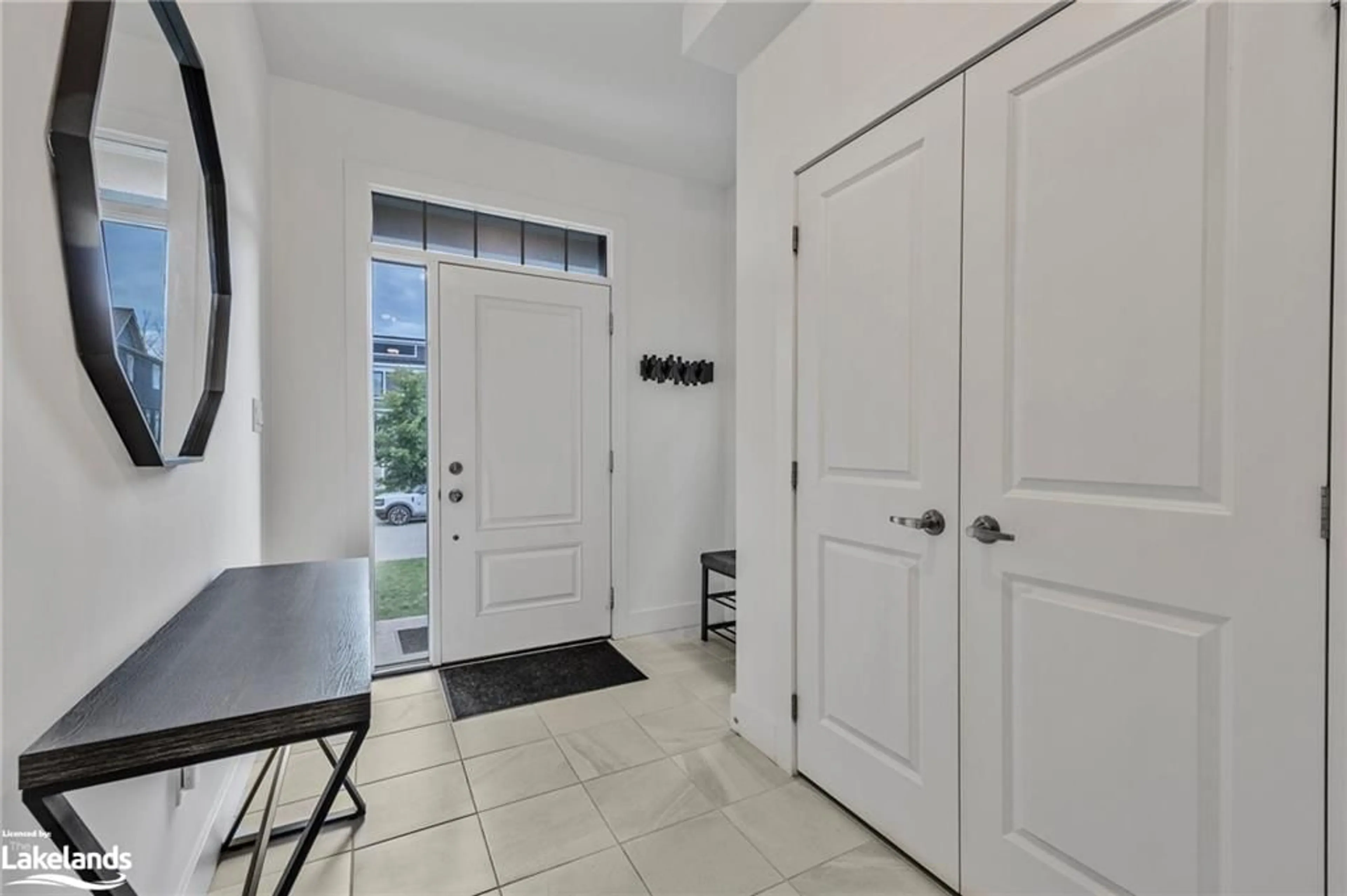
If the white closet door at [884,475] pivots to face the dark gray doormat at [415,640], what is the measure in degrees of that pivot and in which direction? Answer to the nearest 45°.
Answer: approximately 45° to its right

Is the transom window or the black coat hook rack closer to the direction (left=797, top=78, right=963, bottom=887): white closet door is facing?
the transom window

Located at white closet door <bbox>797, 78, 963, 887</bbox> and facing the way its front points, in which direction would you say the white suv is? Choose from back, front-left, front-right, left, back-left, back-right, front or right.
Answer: front-right

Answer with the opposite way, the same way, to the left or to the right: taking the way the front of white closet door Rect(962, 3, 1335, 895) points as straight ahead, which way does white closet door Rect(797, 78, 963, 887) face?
the same way

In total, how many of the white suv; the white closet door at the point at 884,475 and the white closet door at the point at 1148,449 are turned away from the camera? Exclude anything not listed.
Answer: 0

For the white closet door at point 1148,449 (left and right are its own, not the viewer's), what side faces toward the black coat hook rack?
right

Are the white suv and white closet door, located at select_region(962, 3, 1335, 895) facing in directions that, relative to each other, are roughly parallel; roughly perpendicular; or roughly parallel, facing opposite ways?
roughly parallel

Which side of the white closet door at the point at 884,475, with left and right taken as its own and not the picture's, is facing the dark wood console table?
front

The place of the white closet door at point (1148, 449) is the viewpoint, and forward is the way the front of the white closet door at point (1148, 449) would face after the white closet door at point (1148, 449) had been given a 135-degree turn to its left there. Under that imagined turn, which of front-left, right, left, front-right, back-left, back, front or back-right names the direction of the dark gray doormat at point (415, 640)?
back

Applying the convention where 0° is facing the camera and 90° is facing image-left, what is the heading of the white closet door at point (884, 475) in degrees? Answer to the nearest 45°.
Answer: approximately 45°

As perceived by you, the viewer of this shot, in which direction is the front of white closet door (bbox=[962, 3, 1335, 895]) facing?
facing the viewer and to the left of the viewer

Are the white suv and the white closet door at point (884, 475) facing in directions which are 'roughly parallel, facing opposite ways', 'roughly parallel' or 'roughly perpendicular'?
roughly parallel

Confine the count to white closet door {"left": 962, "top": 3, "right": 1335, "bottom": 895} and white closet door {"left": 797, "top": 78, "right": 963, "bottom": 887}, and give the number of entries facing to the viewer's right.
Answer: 0

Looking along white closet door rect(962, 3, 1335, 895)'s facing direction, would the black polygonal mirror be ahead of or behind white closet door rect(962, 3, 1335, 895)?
ahead

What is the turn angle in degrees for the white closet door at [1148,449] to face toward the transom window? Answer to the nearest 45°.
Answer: approximately 45° to its right

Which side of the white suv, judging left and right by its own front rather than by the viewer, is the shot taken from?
left

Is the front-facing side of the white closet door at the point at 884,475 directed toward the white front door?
no
